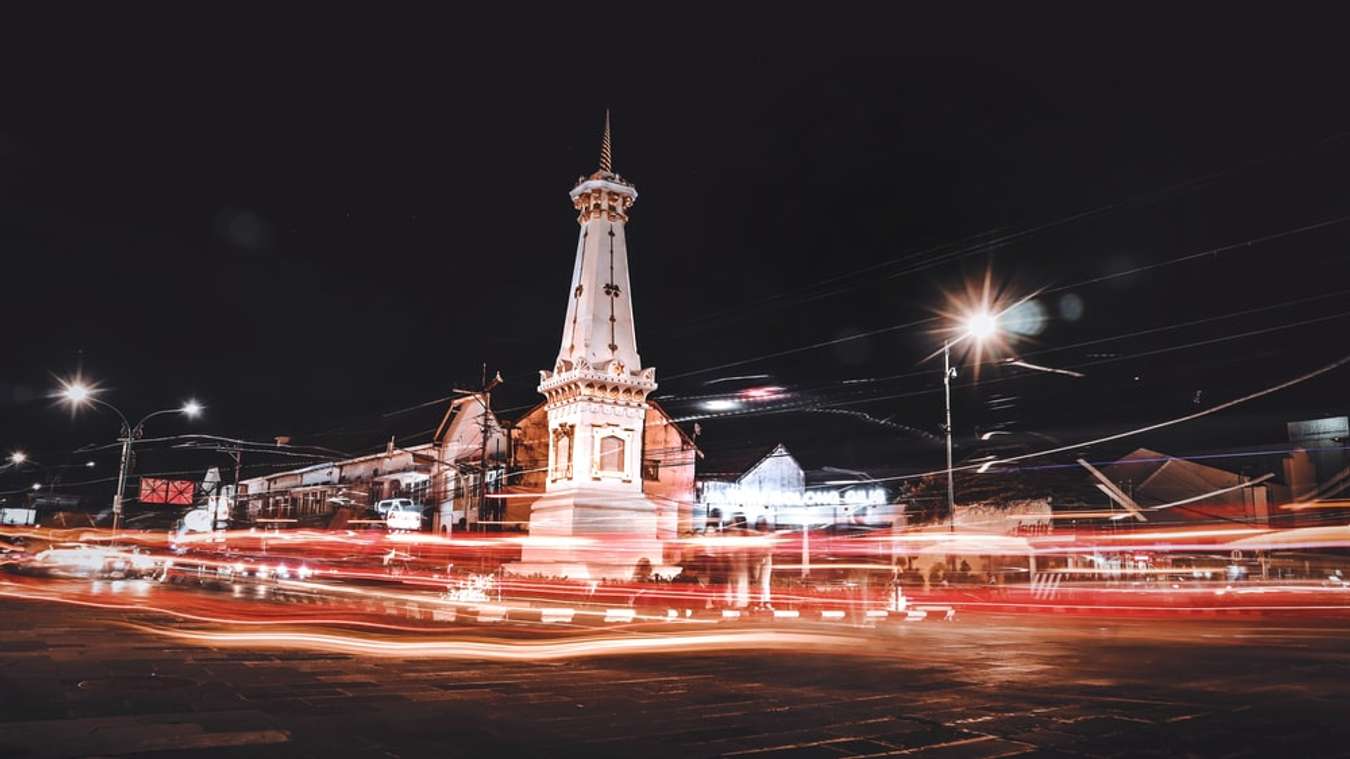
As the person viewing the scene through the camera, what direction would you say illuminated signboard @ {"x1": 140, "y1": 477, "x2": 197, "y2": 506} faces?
facing the viewer

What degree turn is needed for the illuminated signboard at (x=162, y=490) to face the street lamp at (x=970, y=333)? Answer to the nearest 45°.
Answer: approximately 45° to its left

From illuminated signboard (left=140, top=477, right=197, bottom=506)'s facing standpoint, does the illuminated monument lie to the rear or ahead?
ahead
